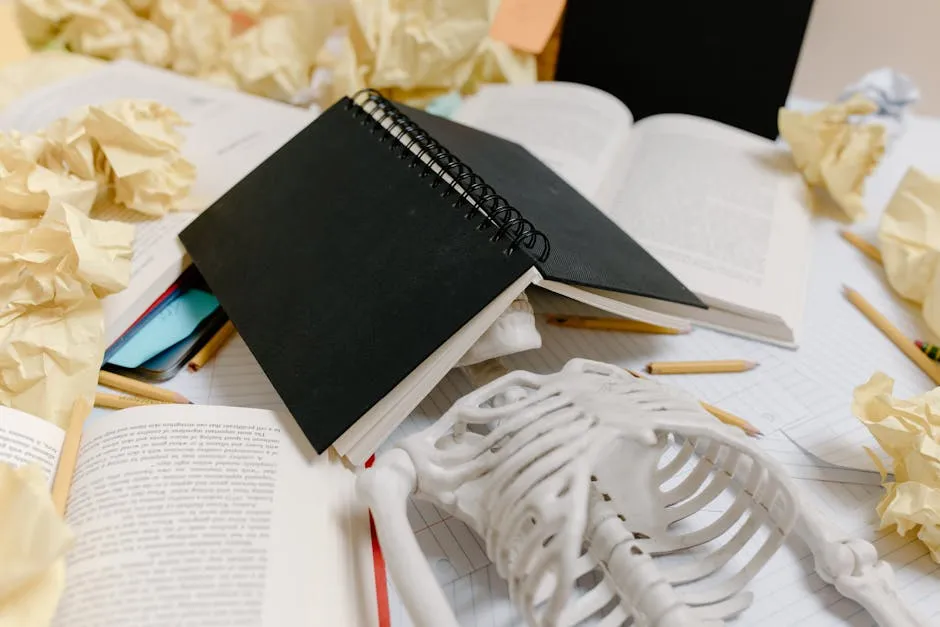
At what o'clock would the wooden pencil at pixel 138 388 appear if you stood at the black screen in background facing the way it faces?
The wooden pencil is roughly at 1 o'clock from the black screen in background.

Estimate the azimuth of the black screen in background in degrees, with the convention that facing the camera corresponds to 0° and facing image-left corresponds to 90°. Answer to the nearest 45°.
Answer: approximately 0°

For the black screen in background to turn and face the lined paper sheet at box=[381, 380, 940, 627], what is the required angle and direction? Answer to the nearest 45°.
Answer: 0° — it already faces it

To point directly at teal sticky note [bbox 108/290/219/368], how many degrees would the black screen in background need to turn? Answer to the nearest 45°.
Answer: approximately 45° to its right
